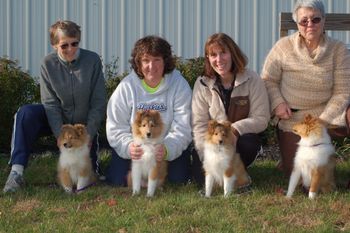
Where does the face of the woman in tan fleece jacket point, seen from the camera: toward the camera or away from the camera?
toward the camera

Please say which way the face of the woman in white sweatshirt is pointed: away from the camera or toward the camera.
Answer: toward the camera

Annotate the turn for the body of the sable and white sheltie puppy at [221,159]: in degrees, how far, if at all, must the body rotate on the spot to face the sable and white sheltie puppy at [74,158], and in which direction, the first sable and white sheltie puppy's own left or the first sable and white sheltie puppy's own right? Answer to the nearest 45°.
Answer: approximately 45° to the first sable and white sheltie puppy's own right

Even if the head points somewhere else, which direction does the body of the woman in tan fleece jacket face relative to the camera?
toward the camera

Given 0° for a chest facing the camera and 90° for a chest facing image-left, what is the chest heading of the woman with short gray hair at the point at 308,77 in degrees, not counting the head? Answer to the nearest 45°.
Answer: approximately 0°

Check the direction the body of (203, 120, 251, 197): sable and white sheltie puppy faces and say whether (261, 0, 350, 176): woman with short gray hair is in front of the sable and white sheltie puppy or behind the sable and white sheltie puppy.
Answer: behind

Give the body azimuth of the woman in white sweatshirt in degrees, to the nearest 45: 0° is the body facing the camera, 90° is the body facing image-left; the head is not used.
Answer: approximately 0°
